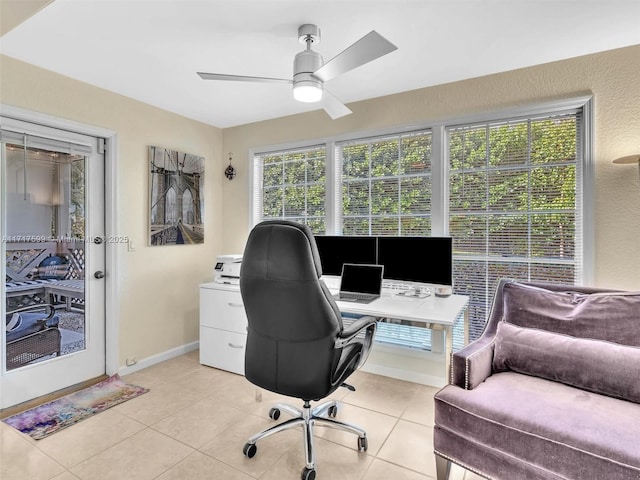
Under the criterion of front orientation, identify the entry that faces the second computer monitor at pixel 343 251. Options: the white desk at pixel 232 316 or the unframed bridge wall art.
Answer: the unframed bridge wall art

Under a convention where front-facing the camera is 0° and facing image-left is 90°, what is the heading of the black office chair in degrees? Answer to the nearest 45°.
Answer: approximately 225°

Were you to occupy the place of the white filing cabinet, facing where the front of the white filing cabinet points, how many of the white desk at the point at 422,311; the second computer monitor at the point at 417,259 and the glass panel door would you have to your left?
2

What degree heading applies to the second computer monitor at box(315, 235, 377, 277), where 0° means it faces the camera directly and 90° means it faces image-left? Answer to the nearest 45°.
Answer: approximately 0°

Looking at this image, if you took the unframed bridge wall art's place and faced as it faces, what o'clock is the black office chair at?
The black office chair is roughly at 1 o'clock from the unframed bridge wall art.

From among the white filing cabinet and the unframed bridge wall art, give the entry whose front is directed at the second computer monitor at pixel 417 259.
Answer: the unframed bridge wall art

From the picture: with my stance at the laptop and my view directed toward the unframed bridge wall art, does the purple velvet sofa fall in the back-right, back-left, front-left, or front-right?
back-left

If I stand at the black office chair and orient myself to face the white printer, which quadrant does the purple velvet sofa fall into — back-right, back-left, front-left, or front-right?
back-right

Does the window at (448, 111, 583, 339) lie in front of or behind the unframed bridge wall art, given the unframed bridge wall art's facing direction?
in front

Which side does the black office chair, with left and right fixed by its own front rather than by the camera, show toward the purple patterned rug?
left

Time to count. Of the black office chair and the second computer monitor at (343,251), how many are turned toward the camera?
1

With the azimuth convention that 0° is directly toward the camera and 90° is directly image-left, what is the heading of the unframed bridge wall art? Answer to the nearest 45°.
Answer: approximately 315°
